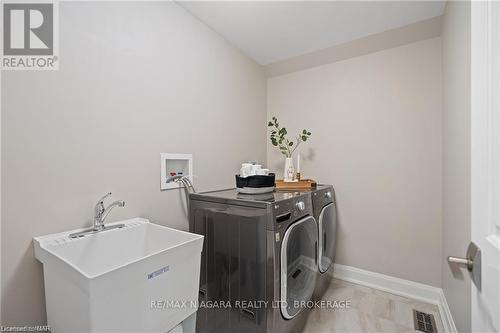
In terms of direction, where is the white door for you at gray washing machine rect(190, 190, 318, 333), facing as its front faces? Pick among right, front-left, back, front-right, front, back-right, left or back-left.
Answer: front

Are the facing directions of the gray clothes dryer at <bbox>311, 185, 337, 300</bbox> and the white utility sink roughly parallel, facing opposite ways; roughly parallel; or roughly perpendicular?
roughly parallel

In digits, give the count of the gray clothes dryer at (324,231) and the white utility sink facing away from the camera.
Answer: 0

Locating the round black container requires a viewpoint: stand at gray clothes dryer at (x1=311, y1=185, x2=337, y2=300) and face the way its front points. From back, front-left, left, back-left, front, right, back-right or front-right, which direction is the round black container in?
back-right

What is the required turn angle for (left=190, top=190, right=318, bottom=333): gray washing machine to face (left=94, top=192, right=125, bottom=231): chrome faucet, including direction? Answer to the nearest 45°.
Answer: approximately 135° to its right

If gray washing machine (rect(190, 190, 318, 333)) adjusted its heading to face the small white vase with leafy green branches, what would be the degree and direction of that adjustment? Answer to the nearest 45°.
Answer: approximately 135° to its left

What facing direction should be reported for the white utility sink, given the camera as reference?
facing the viewer and to the right of the viewer

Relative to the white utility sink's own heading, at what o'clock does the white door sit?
The white door is roughly at 12 o'clock from the white utility sink.

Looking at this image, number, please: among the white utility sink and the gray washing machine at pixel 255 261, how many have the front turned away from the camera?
0

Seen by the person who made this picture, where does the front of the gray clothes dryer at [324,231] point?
facing to the right of the viewer

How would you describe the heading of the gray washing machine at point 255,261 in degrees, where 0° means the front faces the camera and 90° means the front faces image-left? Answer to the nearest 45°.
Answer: approximately 315°

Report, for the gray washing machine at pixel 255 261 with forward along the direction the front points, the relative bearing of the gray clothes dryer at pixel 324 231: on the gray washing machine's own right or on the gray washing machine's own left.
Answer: on the gray washing machine's own left

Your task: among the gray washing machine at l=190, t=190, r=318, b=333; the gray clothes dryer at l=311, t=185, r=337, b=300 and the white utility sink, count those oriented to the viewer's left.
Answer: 0
